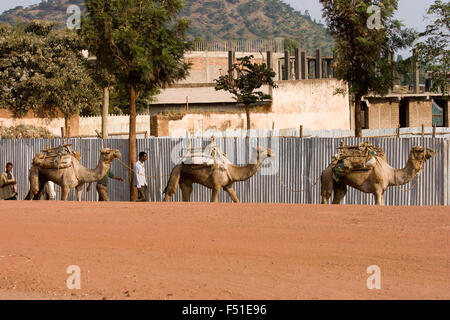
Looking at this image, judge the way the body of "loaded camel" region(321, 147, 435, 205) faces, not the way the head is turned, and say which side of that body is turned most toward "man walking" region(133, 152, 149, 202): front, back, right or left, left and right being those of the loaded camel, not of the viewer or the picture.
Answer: back

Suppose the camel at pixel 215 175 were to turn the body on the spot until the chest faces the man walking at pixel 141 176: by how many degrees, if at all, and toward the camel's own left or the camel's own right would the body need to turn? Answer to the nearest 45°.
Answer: approximately 135° to the camel's own left

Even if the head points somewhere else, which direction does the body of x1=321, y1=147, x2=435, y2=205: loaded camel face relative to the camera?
to the viewer's right

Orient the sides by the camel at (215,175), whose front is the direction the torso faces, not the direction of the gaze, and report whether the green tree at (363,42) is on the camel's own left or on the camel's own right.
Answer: on the camel's own left

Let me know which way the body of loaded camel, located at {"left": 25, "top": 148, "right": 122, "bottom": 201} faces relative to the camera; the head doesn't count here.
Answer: to the viewer's right

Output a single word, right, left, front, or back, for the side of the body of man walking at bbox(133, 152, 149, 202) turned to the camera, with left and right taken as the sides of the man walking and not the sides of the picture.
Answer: right

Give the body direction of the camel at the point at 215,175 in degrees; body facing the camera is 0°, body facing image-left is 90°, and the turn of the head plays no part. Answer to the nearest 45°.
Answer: approximately 270°

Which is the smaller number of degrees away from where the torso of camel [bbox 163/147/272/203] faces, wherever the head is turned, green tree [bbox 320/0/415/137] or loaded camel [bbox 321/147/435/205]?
the loaded camel
